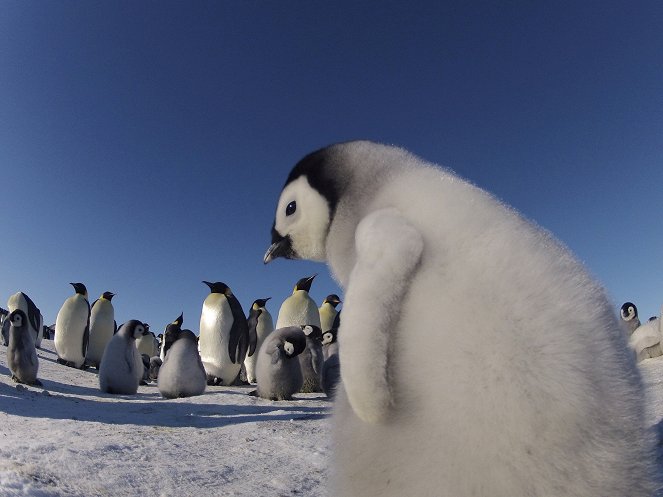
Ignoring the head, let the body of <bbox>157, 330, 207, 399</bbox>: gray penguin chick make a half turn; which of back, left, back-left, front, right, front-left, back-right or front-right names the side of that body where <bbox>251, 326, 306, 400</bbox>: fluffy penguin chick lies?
front-left

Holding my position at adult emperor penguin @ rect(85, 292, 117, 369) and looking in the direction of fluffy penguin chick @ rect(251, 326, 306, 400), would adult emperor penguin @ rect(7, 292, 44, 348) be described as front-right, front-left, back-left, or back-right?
back-right

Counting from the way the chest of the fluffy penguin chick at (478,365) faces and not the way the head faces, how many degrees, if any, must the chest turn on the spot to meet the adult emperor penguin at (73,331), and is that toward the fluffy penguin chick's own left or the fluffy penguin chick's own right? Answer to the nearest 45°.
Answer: approximately 45° to the fluffy penguin chick's own right

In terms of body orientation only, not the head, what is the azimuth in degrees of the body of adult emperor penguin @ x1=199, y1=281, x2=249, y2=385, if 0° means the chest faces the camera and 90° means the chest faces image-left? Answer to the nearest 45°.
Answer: approximately 45°

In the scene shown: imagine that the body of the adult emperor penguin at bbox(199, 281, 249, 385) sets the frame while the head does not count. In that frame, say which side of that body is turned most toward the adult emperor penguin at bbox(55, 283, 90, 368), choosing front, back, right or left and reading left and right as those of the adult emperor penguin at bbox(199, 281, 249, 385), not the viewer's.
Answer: right

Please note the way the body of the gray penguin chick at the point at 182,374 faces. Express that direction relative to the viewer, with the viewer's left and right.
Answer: facing away from the viewer

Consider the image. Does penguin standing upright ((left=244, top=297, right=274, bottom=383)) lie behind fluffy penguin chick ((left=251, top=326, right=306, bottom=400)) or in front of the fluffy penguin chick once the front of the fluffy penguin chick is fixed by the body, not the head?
behind

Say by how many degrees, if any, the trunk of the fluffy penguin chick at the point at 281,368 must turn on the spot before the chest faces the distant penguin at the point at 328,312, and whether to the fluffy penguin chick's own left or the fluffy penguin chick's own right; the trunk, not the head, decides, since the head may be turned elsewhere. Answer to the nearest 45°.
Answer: approximately 135° to the fluffy penguin chick's own left

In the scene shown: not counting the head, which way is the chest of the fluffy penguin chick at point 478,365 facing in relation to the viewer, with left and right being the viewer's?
facing to the left of the viewer

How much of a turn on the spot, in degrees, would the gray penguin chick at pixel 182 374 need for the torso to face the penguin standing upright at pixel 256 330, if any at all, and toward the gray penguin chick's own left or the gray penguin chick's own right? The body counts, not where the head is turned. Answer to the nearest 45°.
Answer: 0° — it already faces it
